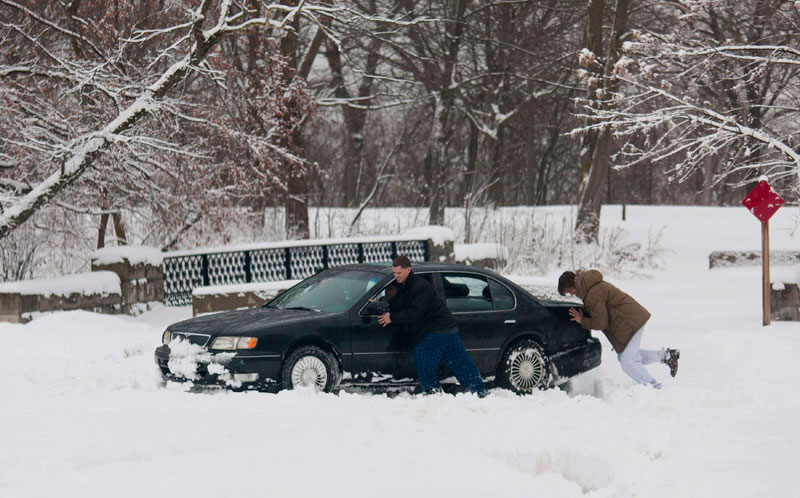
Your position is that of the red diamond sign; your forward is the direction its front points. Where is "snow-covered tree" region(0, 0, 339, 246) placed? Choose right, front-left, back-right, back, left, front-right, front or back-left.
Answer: right

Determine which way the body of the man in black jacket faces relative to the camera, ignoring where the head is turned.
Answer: to the viewer's left

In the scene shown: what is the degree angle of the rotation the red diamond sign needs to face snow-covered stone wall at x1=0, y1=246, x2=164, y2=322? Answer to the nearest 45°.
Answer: approximately 90° to its right

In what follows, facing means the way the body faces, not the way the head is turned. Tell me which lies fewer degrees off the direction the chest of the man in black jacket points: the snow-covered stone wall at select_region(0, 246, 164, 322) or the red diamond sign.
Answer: the snow-covered stone wall

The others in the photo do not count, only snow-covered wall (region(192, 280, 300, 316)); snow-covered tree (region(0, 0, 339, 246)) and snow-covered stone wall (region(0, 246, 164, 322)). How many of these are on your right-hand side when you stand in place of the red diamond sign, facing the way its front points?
3

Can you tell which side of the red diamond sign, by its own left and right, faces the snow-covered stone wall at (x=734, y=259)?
back

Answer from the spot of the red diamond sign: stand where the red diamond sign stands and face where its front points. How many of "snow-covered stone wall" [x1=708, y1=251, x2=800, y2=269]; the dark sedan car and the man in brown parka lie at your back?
1

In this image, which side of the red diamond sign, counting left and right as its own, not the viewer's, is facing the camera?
front

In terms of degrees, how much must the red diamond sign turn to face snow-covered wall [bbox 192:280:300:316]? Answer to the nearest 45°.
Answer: approximately 90° to its right

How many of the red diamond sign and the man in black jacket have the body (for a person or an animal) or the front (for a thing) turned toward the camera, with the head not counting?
1
